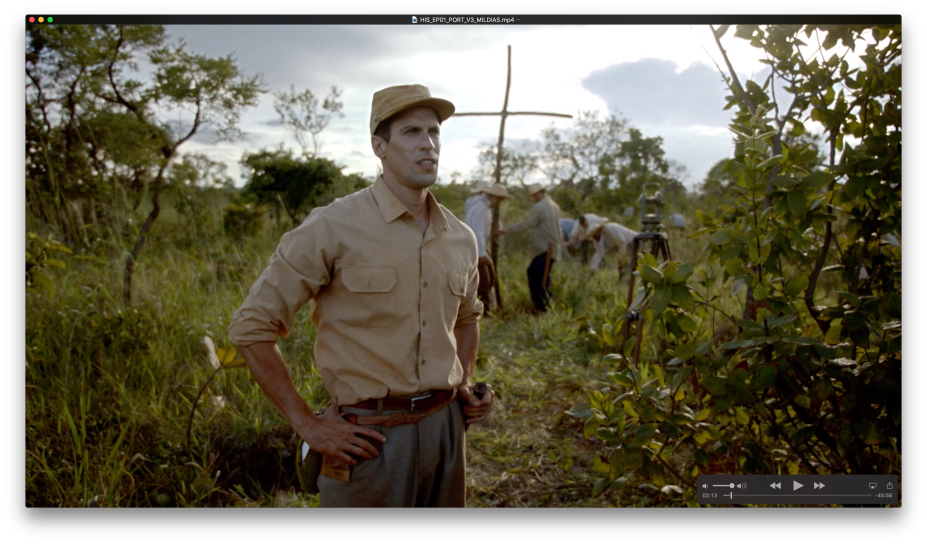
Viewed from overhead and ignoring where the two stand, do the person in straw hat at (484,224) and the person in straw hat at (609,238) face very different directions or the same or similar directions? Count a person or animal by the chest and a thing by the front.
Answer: very different directions

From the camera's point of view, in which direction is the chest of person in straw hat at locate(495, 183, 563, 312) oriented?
to the viewer's left

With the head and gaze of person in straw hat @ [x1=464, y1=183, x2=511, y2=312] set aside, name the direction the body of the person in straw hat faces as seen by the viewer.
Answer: to the viewer's right

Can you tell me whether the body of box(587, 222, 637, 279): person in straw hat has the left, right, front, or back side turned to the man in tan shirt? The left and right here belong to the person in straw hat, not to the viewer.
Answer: left

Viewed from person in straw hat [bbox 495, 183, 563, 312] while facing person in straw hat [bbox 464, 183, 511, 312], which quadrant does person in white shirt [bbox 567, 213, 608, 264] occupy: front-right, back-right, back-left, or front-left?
back-right

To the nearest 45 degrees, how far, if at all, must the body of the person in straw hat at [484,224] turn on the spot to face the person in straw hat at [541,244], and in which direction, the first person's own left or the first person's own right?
approximately 45° to the first person's own left
